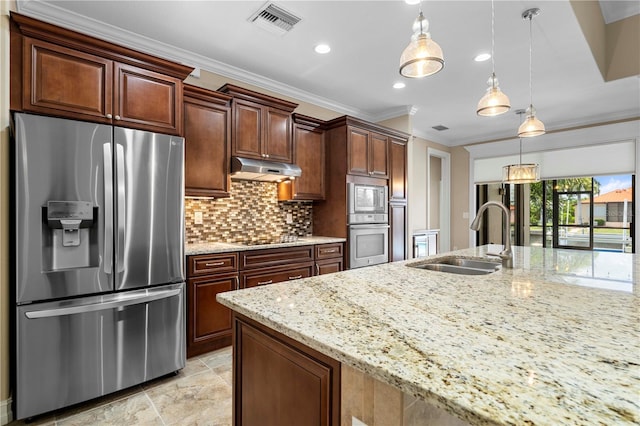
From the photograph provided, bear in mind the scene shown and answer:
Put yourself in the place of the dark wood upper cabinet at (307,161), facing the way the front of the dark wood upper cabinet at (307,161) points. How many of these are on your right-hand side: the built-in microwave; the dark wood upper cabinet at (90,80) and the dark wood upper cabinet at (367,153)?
1

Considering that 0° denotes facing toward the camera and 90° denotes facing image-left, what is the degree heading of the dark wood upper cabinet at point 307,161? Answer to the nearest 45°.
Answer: approximately 315°

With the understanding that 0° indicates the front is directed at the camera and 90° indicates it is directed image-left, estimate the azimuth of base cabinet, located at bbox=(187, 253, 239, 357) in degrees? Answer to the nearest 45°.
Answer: approximately 315°

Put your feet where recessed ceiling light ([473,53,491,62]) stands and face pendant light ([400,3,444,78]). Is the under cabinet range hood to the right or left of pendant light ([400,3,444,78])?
right

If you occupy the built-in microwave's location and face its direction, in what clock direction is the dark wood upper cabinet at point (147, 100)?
The dark wood upper cabinet is roughly at 3 o'clock from the built-in microwave.

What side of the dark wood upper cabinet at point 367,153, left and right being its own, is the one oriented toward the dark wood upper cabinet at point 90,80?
right

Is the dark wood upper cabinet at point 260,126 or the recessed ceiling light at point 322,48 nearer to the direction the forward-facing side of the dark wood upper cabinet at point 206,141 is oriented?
the recessed ceiling light
